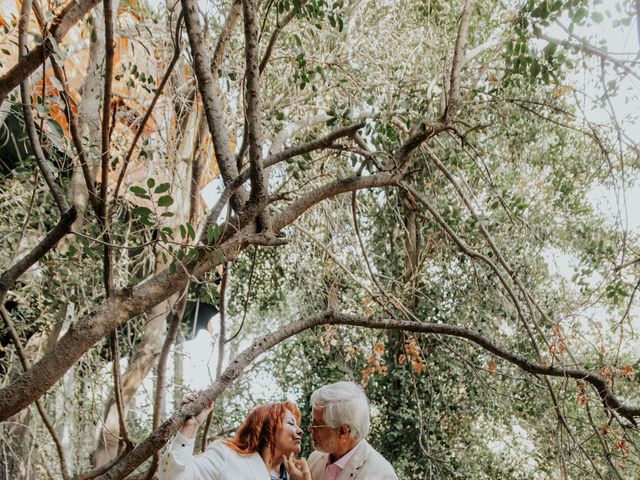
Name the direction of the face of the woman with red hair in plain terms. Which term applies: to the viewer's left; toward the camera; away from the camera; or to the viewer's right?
to the viewer's right

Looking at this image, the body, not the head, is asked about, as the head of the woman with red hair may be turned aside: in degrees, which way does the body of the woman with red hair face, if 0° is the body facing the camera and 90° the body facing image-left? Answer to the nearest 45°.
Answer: approximately 315°

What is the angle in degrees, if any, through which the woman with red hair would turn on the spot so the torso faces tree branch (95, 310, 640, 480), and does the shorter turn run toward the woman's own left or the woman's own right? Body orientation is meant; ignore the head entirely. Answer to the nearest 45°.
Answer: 0° — they already face it

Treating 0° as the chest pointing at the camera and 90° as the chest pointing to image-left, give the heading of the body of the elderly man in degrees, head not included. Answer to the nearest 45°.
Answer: approximately 45°
